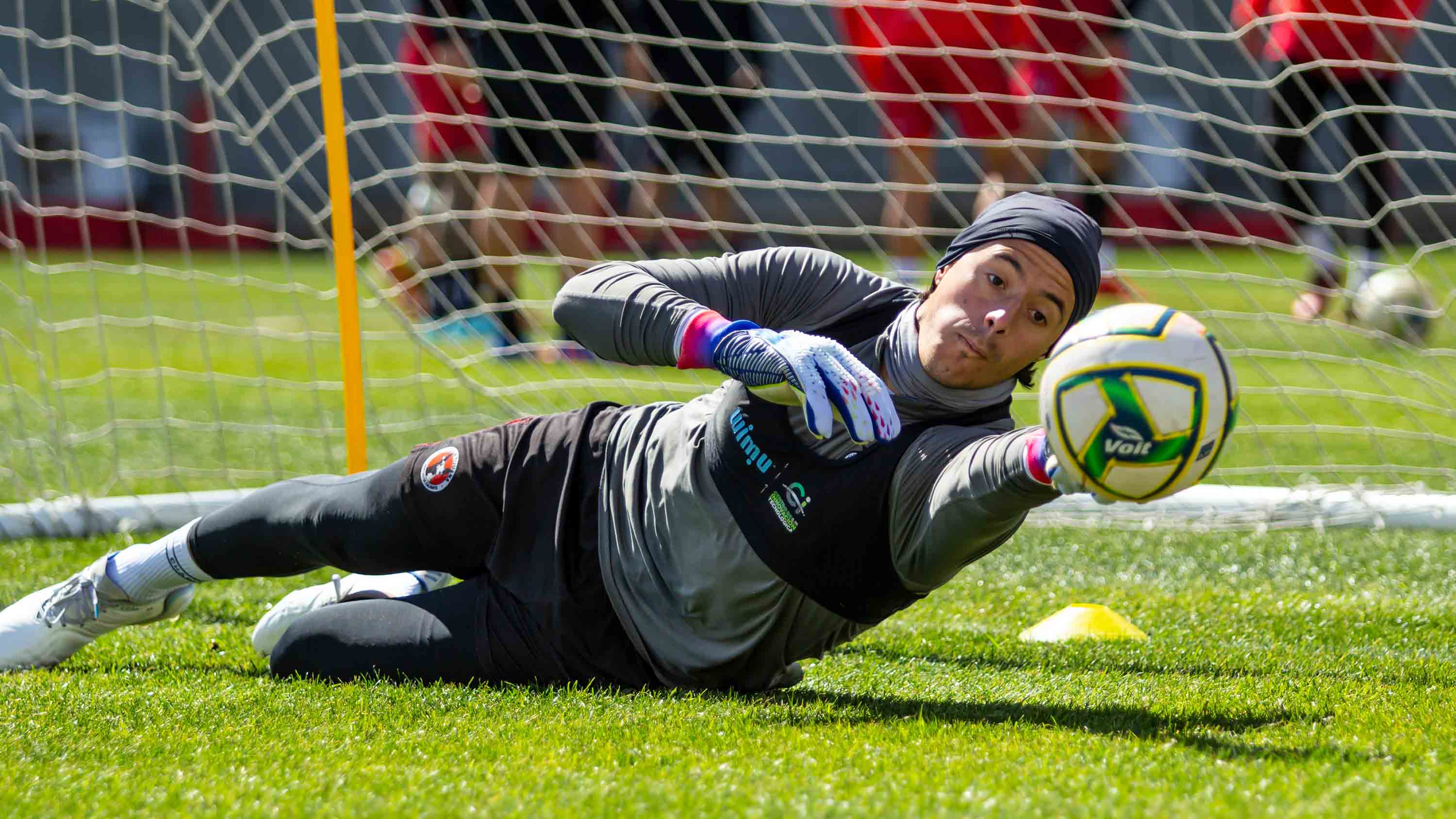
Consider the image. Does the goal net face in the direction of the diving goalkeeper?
yes

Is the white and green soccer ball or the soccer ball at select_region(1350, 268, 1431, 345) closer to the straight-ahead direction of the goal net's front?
the white and green soccer ball
